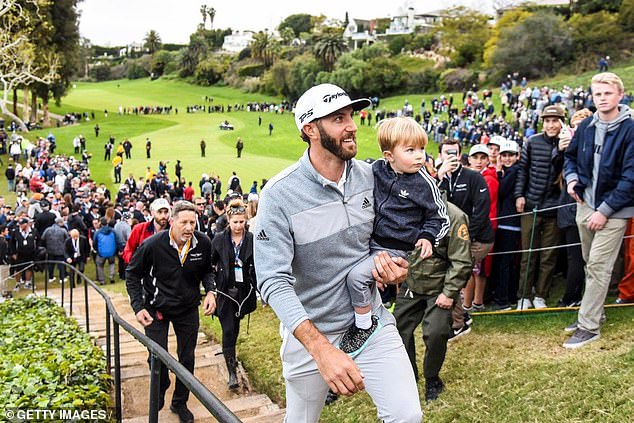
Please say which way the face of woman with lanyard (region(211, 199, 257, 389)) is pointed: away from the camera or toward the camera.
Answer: toward the camera

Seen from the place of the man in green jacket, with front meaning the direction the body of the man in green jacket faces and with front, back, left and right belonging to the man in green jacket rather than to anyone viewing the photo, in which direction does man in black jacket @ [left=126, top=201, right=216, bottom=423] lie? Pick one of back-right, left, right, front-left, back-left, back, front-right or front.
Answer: front-right

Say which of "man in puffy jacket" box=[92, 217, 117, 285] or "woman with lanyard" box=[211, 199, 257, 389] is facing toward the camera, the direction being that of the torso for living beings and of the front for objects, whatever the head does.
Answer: the woman with lanyard

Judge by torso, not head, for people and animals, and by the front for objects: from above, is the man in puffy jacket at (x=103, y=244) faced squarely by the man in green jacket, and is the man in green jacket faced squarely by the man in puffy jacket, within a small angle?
no

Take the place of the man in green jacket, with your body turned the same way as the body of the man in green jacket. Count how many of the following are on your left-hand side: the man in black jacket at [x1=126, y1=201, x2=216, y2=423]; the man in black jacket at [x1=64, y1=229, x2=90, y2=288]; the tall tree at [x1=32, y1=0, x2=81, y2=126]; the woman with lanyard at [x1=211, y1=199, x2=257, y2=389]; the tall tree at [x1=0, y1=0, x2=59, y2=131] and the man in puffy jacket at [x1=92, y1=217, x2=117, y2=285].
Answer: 0

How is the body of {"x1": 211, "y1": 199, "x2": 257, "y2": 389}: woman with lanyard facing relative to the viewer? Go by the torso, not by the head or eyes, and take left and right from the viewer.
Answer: facing the viewer

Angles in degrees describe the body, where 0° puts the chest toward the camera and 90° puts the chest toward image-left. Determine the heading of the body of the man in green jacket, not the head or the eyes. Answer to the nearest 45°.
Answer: approximately 45°

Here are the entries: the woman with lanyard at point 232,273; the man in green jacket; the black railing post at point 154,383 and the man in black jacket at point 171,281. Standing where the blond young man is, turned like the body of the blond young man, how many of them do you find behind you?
0

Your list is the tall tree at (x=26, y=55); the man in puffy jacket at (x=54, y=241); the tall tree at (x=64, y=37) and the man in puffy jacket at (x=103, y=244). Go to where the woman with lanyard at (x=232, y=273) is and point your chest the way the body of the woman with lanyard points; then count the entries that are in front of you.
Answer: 0

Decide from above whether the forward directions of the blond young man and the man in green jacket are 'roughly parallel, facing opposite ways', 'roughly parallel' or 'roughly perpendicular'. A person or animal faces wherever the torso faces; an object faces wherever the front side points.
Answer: roughly parallel

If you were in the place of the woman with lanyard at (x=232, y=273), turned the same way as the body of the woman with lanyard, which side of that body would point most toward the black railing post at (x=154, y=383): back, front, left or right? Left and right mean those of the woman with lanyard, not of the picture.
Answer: front
